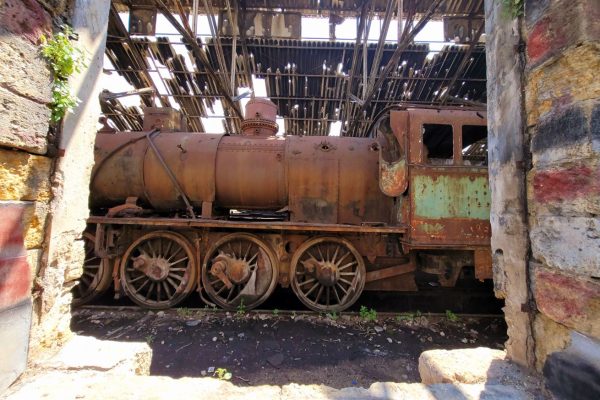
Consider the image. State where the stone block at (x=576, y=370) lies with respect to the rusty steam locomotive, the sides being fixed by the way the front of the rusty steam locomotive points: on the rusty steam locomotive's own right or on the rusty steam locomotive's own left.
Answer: on the rusty steam locomotive's own left

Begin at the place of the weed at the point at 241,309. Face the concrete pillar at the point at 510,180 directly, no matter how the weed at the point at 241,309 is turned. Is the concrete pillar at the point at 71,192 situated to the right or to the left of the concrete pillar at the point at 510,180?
right

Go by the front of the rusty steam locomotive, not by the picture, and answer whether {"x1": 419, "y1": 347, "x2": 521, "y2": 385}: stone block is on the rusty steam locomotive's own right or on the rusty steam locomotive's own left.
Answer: on the rusty steam locomotive's own left

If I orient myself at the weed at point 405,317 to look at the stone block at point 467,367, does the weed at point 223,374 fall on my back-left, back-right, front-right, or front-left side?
front-right

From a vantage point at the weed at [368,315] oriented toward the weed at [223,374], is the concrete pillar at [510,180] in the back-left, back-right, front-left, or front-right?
front-left

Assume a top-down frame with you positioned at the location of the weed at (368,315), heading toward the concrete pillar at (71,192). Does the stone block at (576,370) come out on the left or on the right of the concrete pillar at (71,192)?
left

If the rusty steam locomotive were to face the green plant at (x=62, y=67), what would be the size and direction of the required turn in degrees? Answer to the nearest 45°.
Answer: approximately 90° to its left

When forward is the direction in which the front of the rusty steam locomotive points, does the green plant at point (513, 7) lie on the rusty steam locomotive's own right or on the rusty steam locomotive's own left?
on the rusty steam locomotive's own left

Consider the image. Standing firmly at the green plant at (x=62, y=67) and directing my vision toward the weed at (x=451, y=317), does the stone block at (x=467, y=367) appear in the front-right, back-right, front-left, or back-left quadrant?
front-right

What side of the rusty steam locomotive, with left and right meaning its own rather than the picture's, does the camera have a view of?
left
